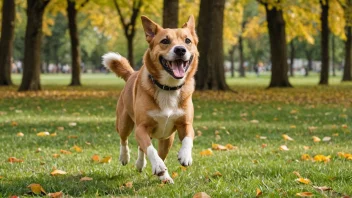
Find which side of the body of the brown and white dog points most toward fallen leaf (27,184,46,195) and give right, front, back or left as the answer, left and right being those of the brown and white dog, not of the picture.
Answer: right

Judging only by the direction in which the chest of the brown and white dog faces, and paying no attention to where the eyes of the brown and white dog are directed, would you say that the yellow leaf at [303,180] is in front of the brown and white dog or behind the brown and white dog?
in front

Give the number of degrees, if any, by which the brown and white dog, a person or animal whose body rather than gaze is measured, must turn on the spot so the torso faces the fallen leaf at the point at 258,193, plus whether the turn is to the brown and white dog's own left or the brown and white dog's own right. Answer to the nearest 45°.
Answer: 0° — it already faces it

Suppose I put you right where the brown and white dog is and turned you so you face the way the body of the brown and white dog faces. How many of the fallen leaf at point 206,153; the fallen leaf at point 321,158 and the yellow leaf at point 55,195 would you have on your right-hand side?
1

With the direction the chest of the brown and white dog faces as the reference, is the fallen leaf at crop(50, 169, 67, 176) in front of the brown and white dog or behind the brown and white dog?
behind

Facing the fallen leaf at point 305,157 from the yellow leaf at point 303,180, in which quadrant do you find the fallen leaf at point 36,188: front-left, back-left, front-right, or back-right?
back-left

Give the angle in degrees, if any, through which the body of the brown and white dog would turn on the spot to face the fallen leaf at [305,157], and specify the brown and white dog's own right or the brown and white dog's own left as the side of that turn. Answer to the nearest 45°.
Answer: approximately 90° to the brown and white dog's own left

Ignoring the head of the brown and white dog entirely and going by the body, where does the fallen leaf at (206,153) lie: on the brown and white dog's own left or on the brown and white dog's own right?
on the brown and white dog's own left

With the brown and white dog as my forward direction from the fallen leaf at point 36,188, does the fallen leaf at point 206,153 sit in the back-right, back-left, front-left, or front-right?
front-left

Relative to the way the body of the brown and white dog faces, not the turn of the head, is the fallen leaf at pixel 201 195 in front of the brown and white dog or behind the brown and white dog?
in front

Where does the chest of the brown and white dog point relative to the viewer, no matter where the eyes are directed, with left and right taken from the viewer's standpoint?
facing the viewer and to the right of the viewer

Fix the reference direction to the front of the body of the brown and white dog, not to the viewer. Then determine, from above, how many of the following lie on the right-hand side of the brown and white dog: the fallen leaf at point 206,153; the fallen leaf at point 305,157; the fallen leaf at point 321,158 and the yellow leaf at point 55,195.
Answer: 1

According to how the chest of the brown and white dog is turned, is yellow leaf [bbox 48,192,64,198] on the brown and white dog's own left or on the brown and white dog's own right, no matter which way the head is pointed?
on the brown and white dog's own right
